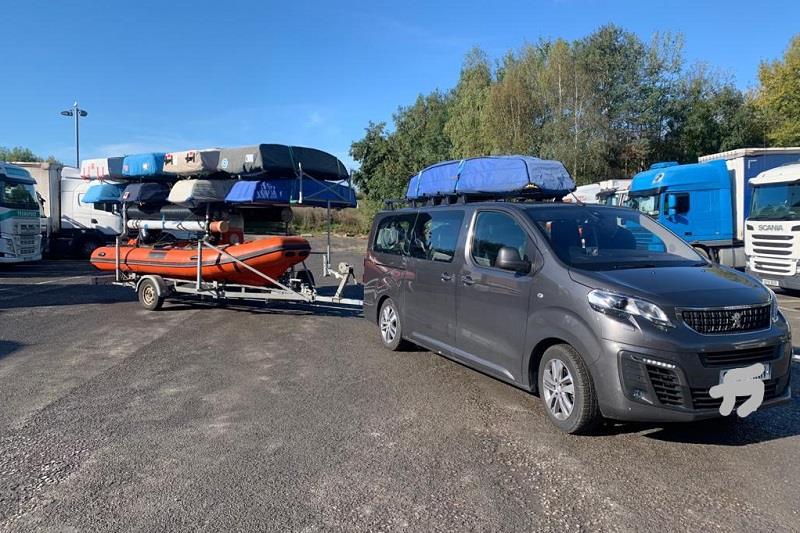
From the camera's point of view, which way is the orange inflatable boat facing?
to the viewer's right

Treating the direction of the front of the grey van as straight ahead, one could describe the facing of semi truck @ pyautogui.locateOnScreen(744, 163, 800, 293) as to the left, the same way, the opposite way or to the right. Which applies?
to the right

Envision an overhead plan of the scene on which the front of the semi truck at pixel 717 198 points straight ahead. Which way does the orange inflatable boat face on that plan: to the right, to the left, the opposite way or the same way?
the opposite way

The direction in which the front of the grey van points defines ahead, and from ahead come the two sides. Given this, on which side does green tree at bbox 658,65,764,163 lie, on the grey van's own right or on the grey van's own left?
on the grey van's own left

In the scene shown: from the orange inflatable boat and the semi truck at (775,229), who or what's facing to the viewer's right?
the orange inflatable boat

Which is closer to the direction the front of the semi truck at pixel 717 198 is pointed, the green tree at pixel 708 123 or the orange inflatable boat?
the orange inflatable boat

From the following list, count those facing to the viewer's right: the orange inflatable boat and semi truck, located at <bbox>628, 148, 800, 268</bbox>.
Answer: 1

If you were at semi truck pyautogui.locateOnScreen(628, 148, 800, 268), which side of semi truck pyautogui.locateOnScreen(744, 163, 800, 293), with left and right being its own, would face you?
right

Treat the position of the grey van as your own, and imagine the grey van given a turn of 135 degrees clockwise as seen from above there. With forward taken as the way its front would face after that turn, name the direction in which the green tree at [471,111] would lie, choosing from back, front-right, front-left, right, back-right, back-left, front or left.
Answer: right

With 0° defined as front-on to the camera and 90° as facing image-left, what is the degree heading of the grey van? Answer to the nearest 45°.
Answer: approximately 315°
